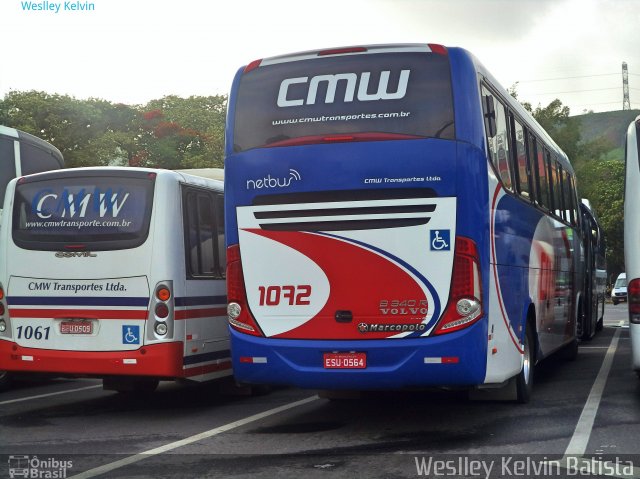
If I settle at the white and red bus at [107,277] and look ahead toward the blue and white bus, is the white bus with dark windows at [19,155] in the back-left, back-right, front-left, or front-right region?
back-left

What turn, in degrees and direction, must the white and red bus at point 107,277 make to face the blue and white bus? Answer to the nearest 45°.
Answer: approximately 90° to its right

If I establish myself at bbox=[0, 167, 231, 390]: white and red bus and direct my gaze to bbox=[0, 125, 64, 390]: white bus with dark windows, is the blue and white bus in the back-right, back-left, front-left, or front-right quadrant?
back-right

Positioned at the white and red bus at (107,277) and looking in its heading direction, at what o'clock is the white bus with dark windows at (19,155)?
the white bus with dark windows at (19,155) is roughly at 10 o'clock from the white and red bus at (107,277).

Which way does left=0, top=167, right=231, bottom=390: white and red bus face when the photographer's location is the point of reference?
facing away from the viewer and to the right of the viewer
